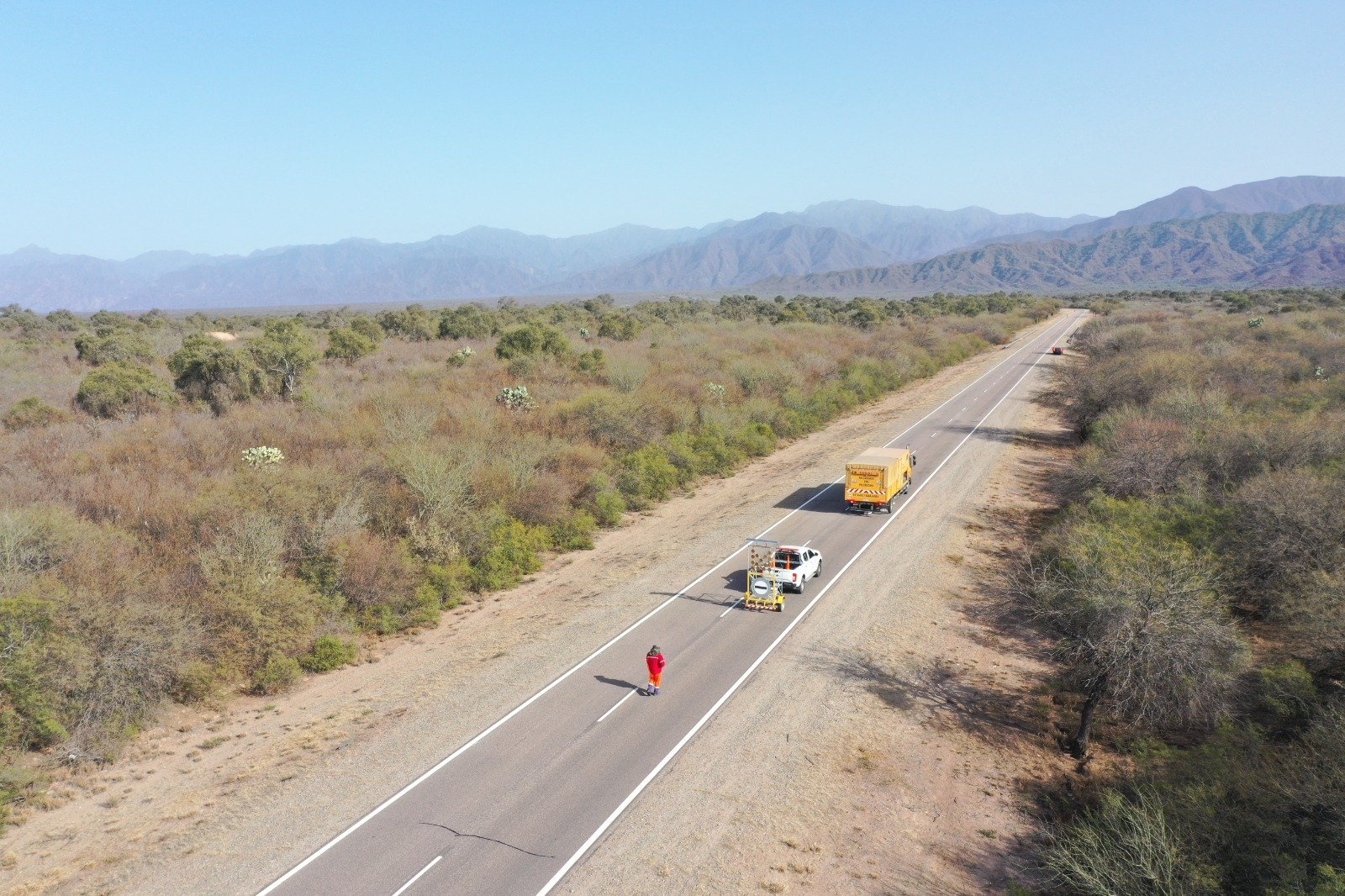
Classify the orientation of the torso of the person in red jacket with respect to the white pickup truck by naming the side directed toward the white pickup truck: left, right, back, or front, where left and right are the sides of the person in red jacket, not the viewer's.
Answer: front

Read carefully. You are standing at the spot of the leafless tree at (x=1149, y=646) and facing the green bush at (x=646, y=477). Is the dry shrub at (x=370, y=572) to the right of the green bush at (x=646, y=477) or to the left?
left

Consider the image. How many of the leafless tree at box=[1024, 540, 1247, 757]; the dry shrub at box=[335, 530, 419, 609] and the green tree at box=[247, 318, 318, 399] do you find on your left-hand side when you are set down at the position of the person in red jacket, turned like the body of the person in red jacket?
2

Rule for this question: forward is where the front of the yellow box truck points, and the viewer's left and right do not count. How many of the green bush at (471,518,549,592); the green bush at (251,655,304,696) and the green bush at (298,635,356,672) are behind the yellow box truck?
3

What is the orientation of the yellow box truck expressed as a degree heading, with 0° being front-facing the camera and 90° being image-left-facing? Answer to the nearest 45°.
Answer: approximately 225°

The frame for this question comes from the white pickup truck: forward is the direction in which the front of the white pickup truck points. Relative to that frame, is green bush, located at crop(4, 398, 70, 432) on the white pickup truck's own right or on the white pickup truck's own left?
on the white pickup truck's own left

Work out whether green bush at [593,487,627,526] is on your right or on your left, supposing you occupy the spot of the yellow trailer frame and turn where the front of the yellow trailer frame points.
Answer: on your left

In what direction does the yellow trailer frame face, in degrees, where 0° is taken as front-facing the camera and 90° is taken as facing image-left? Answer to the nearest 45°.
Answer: approximately 225°

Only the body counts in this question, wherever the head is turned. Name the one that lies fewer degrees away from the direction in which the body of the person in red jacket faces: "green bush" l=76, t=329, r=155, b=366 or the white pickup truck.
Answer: the white pickup truck

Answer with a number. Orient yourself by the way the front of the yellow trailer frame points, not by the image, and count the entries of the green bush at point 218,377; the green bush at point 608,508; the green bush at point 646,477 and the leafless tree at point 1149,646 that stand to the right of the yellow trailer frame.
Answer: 1
